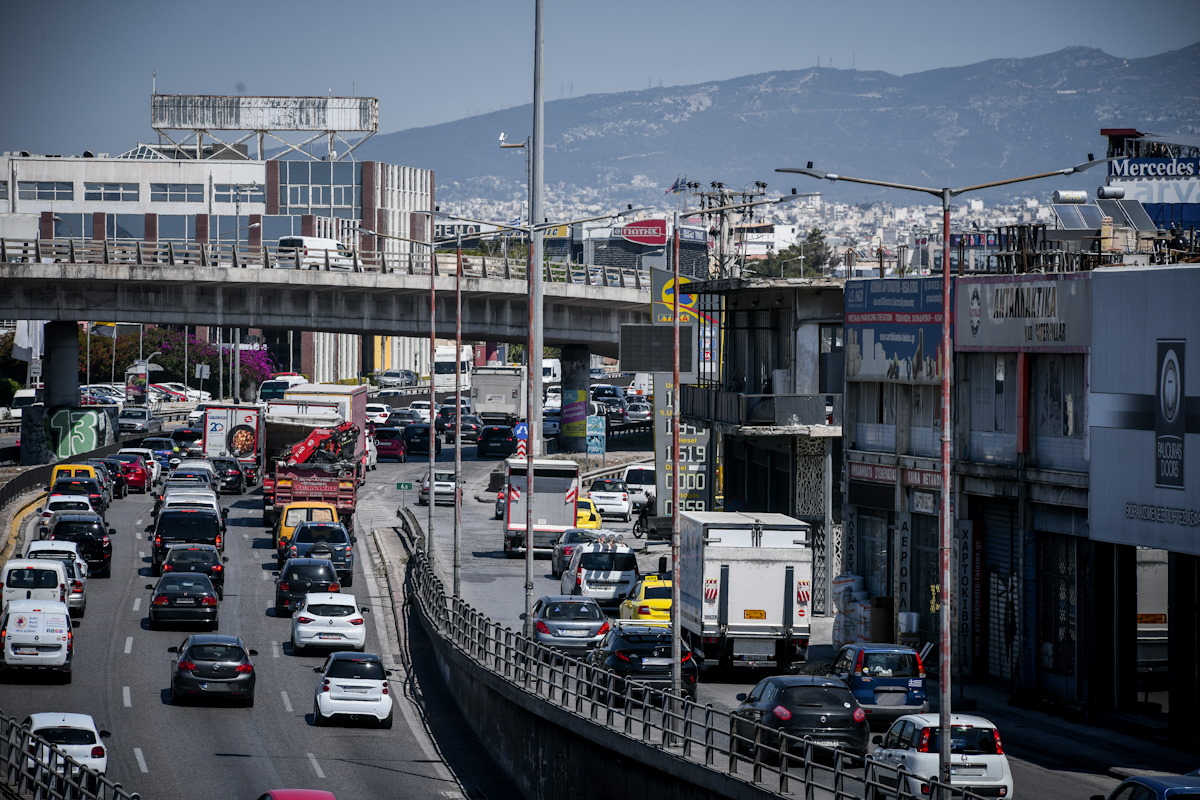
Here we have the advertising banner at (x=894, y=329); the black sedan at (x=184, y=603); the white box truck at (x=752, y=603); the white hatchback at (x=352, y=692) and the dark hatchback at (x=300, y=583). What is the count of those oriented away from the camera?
4

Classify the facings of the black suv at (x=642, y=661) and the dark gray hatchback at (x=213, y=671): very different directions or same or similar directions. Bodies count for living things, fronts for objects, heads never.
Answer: same or similar directions

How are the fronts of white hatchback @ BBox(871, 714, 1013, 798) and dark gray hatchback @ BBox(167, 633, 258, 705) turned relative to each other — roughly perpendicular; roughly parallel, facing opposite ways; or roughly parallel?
roughly parallel

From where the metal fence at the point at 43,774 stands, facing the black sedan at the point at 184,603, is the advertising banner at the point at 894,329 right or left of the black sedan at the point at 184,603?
right

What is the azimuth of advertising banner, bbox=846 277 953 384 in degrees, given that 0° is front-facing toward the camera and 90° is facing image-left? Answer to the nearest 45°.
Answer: approximately 45°

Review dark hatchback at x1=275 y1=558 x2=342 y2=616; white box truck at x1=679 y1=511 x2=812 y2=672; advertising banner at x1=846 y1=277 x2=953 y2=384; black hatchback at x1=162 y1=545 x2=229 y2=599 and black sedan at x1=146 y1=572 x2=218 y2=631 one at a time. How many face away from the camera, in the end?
4

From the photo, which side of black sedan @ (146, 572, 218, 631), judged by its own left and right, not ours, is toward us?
back

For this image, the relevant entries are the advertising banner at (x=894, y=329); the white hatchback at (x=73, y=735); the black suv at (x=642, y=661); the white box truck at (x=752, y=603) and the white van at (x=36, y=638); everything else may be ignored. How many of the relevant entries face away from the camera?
4

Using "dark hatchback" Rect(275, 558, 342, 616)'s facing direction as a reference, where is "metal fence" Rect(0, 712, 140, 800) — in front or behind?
behind

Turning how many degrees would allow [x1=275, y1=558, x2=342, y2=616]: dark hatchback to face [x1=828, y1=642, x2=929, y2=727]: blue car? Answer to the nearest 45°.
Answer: approximately 135° to its right

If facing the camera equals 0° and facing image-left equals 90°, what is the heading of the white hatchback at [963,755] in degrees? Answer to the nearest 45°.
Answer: approximately 135°

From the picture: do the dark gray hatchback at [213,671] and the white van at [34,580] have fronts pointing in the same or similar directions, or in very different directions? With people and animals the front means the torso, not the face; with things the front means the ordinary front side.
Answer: same or similar directions

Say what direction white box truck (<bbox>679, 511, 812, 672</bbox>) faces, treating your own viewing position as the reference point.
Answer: facing away from the viewer

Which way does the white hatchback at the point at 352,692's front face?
away from the camera

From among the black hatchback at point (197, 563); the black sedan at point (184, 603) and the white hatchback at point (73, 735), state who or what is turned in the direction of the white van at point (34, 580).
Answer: the white hatchback

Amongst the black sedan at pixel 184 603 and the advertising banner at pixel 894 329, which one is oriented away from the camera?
the black sedan

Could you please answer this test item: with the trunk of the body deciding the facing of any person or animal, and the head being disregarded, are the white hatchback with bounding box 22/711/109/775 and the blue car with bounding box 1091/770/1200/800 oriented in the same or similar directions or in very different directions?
same or similar directions

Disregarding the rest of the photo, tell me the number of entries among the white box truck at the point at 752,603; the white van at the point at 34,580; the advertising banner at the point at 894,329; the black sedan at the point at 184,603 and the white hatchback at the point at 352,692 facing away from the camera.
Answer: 4
